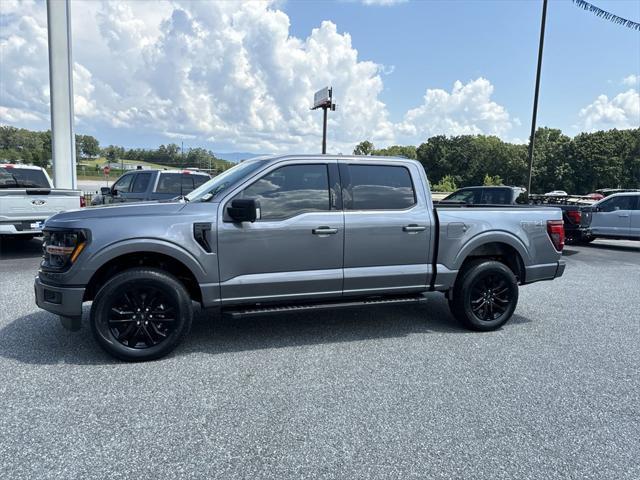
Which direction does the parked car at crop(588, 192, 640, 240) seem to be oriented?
to the viewer's left

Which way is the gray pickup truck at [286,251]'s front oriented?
to the viewer's left

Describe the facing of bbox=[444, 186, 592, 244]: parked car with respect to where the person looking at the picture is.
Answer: facing away from the viewer and to the left of the viewer

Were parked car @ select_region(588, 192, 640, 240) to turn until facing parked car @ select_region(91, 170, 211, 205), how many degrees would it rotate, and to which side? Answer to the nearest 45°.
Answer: approximately 45° to its left

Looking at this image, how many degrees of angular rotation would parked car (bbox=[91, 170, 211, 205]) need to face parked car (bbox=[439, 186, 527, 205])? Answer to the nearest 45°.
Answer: approximately 180°

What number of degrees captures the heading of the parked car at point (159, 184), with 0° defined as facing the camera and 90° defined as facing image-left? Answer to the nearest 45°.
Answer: approximately 90°
